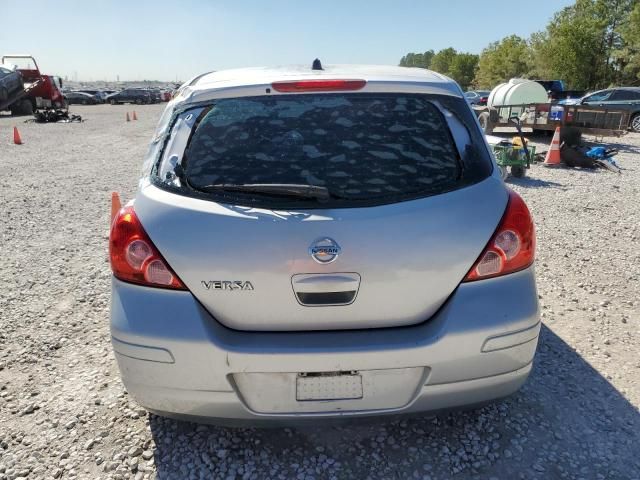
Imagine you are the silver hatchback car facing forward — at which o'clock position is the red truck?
The red truck is roughly at 11 o'clock from the silver hatchback car.

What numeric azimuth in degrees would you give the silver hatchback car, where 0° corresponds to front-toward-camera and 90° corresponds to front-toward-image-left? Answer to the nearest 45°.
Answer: approximately 180°

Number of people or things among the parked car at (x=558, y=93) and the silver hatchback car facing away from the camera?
1

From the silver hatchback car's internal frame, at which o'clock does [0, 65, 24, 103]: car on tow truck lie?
The car on tow truck is roughly at 11 o'clock from the silver hatchback car.
